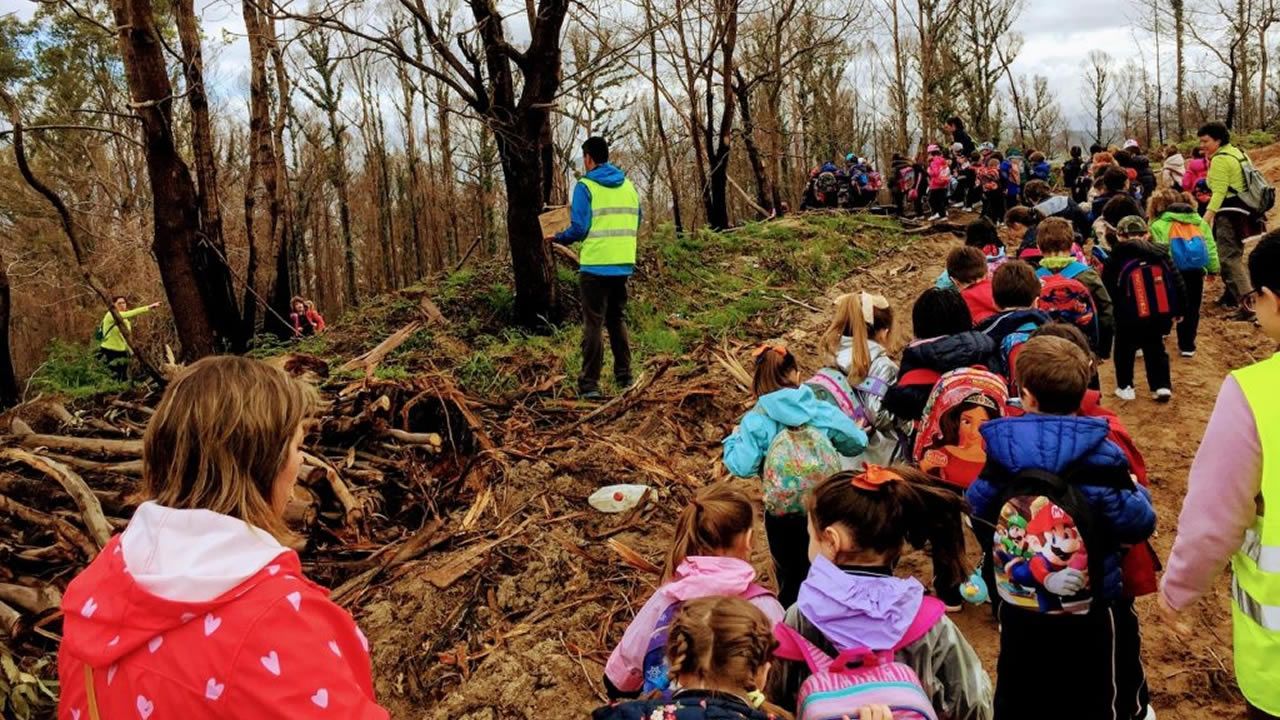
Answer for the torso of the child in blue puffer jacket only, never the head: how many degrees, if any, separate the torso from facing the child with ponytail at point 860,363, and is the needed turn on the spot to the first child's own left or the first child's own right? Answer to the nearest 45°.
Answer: approximately 45° to the first child's own left

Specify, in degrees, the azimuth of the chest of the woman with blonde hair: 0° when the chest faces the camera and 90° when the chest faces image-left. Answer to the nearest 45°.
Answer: approximately 225°

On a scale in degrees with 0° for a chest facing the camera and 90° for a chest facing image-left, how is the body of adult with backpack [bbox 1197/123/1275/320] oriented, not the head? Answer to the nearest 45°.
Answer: approximately 90°

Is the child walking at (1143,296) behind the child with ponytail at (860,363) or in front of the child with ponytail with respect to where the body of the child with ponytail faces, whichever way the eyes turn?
in front

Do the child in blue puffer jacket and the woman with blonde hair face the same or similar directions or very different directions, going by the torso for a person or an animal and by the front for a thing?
same or similar directions

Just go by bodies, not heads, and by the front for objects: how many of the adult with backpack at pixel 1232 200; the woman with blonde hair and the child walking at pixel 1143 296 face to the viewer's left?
1

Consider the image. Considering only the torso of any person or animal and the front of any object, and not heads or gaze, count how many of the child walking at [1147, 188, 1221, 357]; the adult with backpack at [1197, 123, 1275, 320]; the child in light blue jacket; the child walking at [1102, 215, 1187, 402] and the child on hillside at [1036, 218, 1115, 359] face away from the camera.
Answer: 4

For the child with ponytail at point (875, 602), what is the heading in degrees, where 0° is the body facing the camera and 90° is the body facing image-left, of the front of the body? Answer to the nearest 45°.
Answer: approximately 135°

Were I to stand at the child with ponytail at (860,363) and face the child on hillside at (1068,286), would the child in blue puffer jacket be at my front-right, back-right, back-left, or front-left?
back-right

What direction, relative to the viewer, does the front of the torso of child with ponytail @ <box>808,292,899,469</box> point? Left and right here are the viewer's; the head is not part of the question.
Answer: facing away from the viewer and to the right of the viewer

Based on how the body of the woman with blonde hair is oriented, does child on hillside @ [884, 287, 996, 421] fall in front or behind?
in front

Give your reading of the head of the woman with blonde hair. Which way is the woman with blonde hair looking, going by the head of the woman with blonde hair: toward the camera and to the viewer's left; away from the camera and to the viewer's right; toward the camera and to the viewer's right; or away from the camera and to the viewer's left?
away from the camera and to the viewer's right

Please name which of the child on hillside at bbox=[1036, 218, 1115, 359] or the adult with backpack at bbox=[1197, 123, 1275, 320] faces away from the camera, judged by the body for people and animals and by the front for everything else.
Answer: the child on hillside

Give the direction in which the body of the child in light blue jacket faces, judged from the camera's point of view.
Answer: away from the camera

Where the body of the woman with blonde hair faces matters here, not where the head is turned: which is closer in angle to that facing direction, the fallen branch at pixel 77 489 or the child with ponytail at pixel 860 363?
the child with ponytail

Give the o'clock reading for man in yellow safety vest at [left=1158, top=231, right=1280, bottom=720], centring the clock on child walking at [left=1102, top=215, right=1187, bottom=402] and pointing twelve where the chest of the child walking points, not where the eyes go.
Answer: The man in yellow safety vest is roughly at 6 o'clock from the child walking.

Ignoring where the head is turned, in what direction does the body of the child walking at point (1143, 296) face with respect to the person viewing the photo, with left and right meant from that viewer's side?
facing away from the viewer

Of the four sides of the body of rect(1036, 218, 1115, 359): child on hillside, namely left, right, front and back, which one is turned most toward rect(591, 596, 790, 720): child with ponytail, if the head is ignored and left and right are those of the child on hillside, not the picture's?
back

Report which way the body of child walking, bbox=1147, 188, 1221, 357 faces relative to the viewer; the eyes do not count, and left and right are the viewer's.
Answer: facing away from the viewer

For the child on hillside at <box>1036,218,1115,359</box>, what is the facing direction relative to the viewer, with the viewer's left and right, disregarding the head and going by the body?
facing away from the viewer
